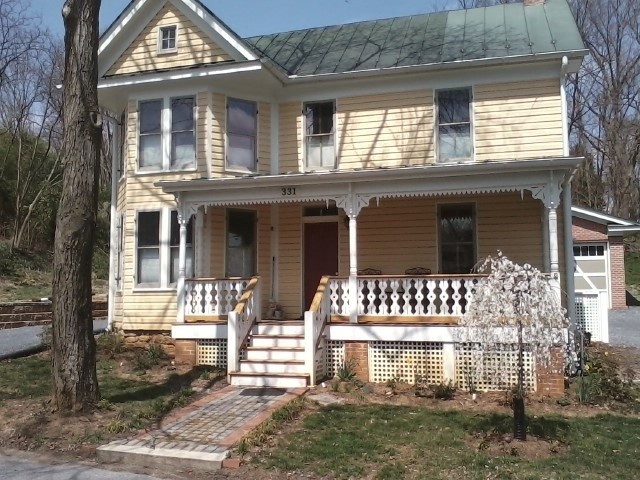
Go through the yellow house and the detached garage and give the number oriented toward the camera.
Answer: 2

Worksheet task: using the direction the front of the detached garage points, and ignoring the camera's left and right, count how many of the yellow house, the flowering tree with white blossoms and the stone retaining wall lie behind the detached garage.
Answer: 0

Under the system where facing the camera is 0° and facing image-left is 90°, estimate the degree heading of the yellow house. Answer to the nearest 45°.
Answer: approximately 0°

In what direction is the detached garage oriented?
toward the camera

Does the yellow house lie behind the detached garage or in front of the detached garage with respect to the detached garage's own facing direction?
in front

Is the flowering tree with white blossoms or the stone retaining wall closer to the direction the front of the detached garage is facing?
the flowering tree with white blossoms

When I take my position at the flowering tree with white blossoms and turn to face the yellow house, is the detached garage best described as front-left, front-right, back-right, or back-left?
front-right

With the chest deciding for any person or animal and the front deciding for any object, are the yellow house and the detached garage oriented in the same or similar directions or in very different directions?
same or similar directions

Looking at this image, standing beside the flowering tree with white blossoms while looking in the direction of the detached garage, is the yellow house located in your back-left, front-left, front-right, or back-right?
front-left

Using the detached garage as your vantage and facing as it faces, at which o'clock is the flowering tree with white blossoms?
The flowering tree with white blossoms is roughly at 12 o'clock from the detached garage.

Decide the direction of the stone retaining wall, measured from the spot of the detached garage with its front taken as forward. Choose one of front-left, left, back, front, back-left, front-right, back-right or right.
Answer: front-right

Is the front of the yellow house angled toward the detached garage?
no

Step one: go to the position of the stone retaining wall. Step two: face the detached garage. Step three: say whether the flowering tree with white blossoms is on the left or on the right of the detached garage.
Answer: right

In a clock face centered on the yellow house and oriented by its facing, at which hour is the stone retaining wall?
The stone retaining wall is roughly at 4 o'clock from the yellow house.

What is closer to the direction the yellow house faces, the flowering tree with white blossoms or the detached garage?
the flowering tree with white blossoms

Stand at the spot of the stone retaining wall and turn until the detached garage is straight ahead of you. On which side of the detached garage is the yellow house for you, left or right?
right
